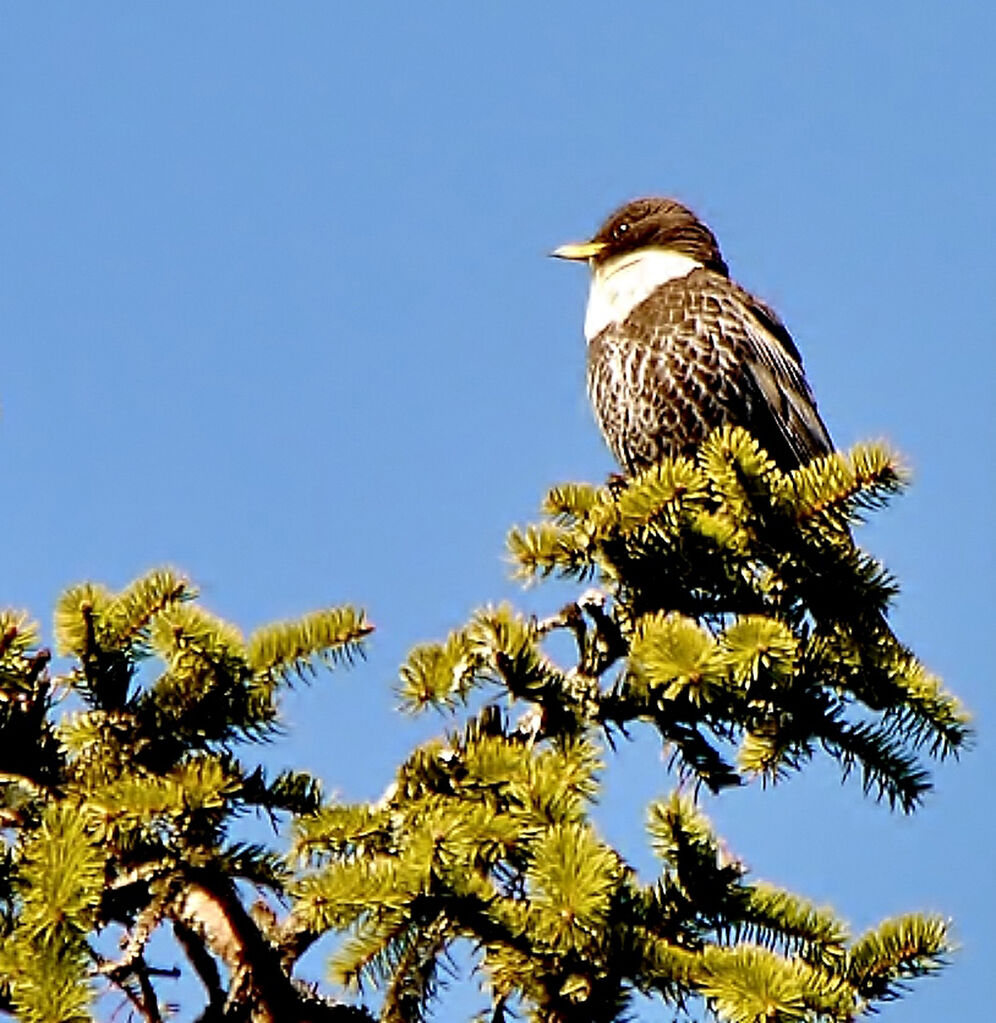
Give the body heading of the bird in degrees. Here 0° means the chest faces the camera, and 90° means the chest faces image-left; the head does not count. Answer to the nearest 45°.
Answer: approximately 90°
